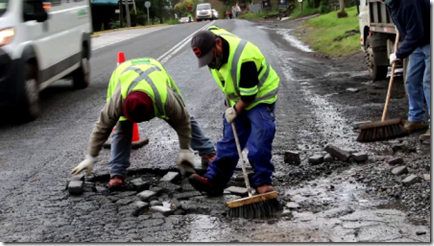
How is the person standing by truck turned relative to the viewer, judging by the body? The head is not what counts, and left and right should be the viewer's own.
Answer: facing to the left of the viewer

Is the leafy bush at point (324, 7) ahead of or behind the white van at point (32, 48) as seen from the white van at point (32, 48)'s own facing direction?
behind

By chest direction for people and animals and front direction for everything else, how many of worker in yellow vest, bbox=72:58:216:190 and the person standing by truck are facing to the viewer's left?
1

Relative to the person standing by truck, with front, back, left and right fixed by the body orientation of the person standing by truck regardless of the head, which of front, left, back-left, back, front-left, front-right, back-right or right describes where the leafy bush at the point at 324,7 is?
right

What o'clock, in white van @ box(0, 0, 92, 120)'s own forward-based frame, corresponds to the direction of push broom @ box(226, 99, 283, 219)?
The push broom is roughly at 10 o'clock from the white van.

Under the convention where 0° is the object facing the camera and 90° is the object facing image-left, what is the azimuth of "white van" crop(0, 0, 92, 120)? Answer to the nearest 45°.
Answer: approximately 45°

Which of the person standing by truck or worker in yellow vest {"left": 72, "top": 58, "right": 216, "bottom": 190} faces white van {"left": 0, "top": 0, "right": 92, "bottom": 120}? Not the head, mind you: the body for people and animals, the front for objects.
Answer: the person standing by truck

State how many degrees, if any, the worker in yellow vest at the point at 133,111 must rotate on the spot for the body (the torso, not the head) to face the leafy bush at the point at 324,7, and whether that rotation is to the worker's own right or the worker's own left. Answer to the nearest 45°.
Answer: approximately 180°

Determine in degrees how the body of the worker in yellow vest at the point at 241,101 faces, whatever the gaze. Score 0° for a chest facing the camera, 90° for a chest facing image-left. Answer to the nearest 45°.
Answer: approximately 45°

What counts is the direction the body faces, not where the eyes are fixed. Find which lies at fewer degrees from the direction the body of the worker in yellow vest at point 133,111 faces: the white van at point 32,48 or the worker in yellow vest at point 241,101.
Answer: the worker in yellow vest

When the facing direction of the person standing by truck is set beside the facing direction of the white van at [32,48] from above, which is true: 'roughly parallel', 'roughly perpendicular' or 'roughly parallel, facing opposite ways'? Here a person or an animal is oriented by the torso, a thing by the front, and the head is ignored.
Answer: roughly perpendicular
